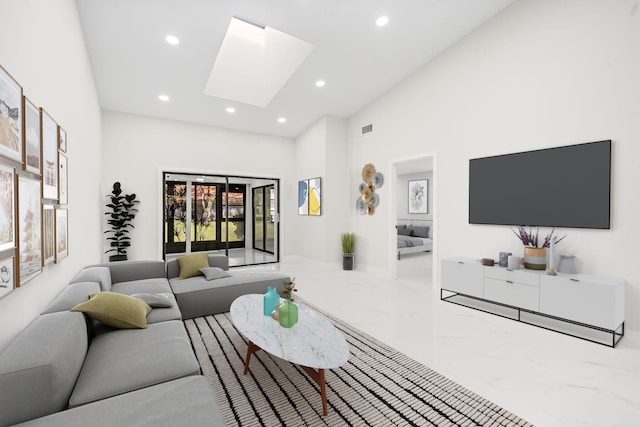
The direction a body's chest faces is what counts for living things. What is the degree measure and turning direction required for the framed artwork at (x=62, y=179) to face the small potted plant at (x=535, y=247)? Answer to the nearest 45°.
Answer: approximately 45° to its right

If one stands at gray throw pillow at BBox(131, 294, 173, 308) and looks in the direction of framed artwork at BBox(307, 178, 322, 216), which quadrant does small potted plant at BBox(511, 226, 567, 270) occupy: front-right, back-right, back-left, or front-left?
front-right

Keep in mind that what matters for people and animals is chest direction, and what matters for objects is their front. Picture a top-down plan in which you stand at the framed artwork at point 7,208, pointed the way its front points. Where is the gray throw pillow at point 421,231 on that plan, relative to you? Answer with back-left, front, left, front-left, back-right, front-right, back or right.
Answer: front

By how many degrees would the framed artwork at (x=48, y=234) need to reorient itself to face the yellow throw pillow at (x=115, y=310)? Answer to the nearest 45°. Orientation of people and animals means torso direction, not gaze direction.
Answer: approximately 45° to its right

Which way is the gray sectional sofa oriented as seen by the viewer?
to the viewer's right

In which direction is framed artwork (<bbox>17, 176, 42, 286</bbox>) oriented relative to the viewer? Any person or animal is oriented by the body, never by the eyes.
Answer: to the viewer's right

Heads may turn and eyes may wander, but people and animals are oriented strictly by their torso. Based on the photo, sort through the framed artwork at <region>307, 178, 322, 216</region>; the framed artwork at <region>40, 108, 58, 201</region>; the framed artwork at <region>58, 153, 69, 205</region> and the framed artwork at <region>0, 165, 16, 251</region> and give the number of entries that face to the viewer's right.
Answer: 3

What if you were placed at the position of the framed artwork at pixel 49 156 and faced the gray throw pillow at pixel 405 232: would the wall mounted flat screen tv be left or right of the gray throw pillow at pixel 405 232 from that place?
right

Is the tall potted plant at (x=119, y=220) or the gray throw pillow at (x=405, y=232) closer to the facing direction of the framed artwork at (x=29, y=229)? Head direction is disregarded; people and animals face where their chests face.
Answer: the gray throw pillow

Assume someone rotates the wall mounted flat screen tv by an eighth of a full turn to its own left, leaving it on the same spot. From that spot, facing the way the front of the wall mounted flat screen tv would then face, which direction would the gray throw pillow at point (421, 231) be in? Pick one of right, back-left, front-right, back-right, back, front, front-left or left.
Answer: back-right

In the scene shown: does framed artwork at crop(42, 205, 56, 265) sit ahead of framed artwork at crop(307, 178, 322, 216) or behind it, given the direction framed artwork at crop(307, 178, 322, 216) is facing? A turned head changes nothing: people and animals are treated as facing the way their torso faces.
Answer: ahead

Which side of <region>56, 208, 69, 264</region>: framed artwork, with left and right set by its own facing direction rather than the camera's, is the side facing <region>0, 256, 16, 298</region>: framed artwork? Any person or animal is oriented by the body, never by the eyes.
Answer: right

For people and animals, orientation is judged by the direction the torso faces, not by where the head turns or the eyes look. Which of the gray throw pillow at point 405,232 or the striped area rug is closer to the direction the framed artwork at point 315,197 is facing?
the striped area rug

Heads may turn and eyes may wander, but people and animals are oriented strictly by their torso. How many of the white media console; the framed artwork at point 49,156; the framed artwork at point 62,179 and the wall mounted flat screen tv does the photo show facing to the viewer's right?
2

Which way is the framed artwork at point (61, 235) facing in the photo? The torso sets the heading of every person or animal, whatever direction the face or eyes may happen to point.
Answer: to the viewer's right

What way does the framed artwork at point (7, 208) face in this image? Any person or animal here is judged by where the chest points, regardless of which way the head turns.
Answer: to the viewer's right

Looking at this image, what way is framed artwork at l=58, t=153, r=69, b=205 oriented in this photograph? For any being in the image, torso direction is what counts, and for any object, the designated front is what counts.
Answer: to the viewer's right

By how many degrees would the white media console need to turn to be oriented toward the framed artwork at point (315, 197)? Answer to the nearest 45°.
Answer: approximately 45° to its right
